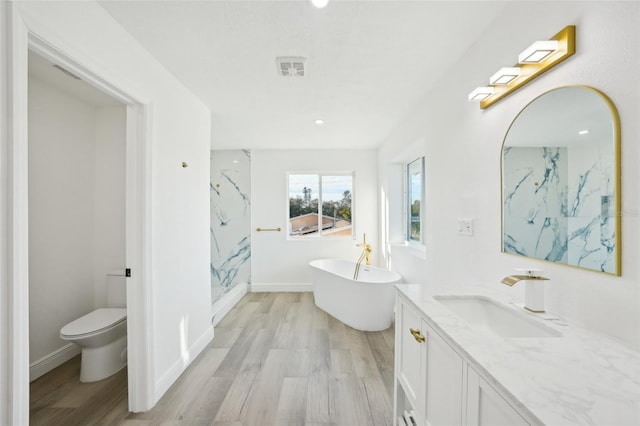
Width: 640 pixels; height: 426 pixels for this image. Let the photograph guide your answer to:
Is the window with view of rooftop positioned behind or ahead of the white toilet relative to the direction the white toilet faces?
behind

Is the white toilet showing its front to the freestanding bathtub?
no

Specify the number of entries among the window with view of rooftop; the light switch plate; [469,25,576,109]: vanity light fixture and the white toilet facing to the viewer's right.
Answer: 0

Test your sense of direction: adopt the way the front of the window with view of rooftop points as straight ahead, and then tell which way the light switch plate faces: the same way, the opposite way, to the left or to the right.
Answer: to the right

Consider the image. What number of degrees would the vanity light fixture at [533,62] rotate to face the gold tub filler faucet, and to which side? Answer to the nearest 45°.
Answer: approximately 90° to its right

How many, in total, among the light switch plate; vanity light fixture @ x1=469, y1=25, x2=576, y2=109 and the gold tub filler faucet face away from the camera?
0

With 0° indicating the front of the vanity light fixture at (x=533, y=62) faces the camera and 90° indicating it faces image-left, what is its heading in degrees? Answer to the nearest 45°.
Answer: approximately 45°

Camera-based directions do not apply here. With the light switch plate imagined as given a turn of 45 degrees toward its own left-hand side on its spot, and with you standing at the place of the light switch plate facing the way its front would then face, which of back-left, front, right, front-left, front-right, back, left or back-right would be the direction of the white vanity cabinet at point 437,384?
front

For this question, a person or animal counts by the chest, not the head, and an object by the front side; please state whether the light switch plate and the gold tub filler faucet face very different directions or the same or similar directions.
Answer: same or similar directions

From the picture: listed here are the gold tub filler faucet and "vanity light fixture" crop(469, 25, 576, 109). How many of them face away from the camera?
0

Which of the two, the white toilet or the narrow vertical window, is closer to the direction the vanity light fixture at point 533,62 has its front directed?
the white toilet

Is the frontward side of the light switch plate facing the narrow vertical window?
no

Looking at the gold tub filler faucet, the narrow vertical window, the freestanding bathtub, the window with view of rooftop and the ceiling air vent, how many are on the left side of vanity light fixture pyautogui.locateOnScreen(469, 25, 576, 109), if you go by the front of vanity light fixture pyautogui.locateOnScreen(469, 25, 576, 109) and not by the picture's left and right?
0

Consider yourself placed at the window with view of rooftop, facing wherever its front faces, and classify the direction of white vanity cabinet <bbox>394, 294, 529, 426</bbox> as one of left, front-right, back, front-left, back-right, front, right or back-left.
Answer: front

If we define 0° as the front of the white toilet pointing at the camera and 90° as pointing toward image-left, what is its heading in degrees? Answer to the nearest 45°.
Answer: approximately 45°
